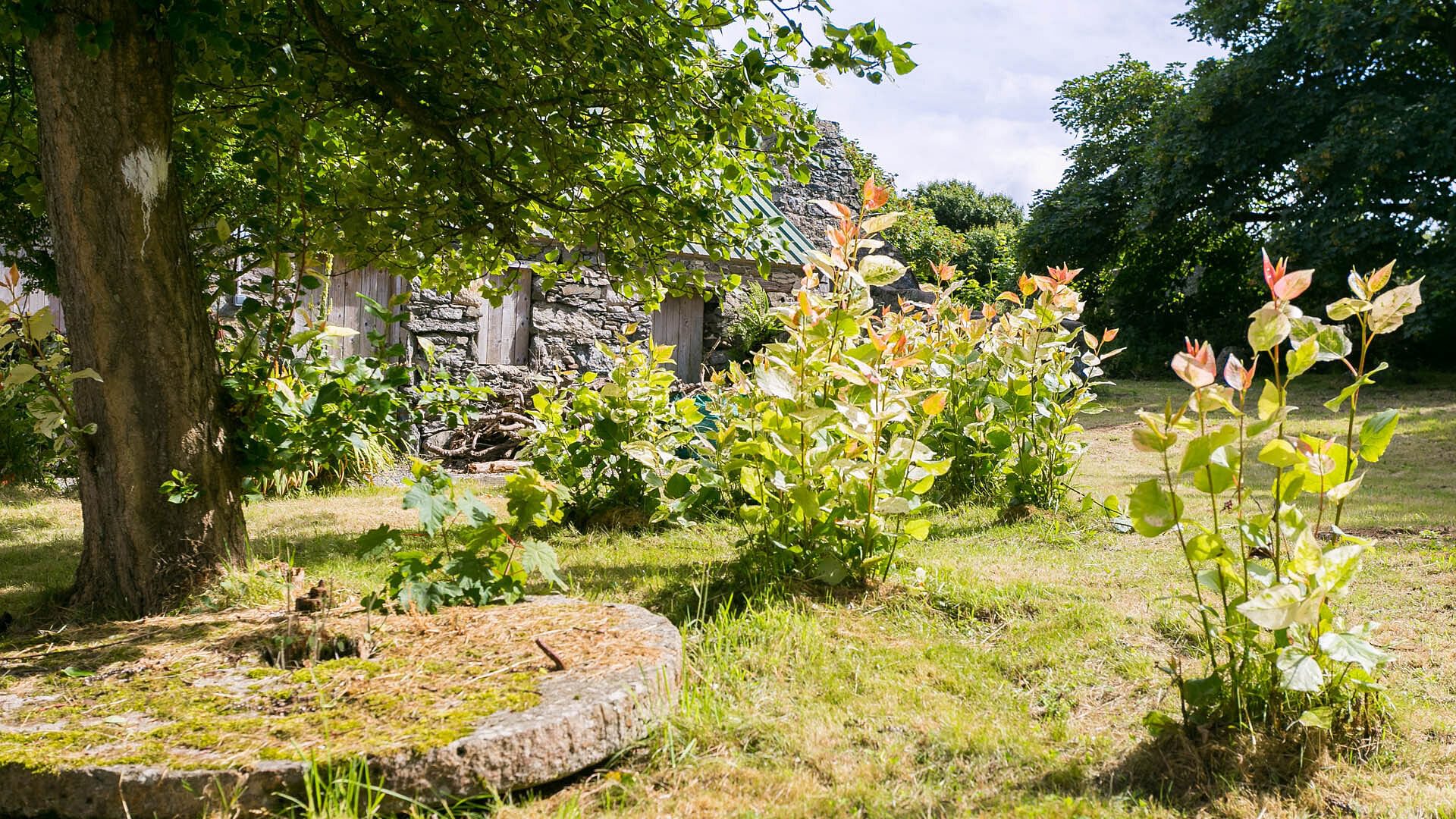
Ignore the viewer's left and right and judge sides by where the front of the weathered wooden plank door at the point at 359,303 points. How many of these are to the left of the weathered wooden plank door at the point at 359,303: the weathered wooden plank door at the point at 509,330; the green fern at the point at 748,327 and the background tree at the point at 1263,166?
3

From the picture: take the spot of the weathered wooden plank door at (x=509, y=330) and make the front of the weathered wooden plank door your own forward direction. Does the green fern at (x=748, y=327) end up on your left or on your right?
on your left

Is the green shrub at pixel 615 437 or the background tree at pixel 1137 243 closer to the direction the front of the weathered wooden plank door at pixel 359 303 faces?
the green shrub

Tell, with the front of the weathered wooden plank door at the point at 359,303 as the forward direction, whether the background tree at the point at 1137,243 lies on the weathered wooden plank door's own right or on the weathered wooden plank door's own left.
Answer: on the weathered wooden plank door's own left

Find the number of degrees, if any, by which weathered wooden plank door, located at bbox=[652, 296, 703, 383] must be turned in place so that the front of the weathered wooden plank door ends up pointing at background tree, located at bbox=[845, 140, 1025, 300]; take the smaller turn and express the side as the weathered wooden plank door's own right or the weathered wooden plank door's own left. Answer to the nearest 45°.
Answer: approximately 135° to the weathered wooden plank door's own left

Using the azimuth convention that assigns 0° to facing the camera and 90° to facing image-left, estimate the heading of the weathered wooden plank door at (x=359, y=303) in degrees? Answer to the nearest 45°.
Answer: approximately 0°

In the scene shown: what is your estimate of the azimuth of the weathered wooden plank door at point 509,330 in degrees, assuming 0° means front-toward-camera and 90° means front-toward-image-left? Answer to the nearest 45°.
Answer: approximately 0°

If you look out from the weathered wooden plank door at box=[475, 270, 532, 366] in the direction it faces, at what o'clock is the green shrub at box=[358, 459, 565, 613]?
The green shrub is roughly at 12 o'clock from the weathered wooden plank door.

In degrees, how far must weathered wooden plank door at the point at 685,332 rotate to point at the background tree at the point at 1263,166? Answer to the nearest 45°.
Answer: approximately 135° to its left
